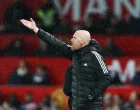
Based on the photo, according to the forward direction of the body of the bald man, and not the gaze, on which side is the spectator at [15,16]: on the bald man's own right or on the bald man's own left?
on the bald man's own right

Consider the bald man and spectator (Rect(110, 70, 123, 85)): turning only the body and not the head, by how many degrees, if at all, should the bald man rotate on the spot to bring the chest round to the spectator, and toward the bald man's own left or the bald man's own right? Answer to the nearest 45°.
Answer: approximately 135° to the bald man's own right

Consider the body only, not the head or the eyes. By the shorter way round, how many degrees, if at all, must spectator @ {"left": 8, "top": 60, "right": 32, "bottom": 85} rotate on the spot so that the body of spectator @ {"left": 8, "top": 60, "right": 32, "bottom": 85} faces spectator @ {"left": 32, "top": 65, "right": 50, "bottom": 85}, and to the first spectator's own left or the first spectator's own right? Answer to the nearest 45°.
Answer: approximately 90° to the first spectator's own left

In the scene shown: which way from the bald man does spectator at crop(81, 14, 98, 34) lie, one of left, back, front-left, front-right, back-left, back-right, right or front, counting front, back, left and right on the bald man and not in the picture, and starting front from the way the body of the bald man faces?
back-right

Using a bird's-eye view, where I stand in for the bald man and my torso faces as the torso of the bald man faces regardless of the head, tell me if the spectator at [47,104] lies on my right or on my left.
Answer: on my right

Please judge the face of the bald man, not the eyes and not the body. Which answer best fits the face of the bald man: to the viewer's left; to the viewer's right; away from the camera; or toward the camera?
to the viewer's left

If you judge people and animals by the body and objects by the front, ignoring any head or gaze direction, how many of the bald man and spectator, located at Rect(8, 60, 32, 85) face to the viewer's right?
0

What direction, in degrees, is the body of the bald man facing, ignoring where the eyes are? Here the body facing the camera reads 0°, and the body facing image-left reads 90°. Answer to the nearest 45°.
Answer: approximately 45°

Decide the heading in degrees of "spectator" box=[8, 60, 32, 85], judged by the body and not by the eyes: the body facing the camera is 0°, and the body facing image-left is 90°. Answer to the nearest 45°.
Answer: approximately 0°

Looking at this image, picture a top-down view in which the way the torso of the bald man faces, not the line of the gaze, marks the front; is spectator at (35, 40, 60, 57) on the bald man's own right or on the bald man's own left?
on the bald man's own right

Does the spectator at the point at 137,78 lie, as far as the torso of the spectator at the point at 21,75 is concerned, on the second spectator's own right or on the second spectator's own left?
on the second spectator's own left
